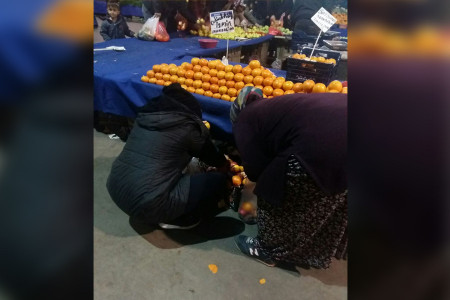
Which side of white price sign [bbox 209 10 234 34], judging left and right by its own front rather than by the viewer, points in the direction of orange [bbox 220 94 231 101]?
front

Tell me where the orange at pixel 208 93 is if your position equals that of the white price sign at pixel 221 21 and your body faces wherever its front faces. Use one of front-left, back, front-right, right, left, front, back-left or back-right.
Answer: front

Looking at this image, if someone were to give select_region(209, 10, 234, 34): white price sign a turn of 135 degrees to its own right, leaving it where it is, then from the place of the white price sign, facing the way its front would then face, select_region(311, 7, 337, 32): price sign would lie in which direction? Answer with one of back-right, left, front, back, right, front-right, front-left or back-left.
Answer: back

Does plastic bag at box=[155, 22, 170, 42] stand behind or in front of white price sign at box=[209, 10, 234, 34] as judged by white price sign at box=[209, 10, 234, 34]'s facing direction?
behind

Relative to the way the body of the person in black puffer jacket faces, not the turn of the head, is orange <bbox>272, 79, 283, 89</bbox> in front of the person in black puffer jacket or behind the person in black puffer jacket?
in front

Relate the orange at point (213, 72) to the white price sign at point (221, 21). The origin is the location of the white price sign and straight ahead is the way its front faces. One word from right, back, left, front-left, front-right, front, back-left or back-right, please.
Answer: front

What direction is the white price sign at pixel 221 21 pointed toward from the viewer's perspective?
toward the camera

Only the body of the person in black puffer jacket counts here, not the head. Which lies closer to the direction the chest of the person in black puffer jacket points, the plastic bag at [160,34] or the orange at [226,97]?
the orange

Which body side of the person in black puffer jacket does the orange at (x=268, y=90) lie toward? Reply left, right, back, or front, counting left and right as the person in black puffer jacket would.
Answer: front

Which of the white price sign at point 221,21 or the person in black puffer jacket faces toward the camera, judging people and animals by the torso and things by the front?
the white price sign

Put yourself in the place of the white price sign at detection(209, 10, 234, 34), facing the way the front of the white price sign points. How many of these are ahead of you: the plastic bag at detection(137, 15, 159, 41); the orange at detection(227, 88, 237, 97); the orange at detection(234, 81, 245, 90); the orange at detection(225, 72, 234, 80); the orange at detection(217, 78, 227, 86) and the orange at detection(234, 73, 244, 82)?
5

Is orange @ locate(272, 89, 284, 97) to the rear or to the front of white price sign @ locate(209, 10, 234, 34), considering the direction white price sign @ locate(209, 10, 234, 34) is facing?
to the front

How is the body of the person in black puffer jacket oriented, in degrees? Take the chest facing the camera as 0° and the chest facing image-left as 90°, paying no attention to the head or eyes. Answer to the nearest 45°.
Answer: approximately 225°

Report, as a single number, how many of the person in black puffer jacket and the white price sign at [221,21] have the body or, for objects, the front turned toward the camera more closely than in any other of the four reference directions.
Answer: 1

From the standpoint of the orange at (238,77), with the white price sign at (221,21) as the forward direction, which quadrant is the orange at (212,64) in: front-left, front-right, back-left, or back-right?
front-left

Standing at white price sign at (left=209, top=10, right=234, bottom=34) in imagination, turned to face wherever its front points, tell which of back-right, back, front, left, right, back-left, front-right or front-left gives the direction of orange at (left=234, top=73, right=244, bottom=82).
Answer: front
